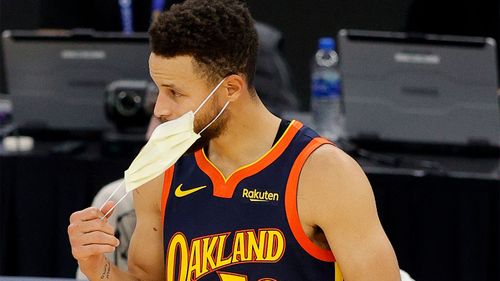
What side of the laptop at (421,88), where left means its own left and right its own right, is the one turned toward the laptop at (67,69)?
left

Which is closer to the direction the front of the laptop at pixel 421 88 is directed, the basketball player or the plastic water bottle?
the plastic water bottle

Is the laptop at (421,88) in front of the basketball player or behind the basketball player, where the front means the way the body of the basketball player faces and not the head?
behind

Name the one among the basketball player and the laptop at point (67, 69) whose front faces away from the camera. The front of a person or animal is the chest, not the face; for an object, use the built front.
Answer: the laptop

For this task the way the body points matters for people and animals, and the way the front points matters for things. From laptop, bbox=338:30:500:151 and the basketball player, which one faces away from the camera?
the laptop

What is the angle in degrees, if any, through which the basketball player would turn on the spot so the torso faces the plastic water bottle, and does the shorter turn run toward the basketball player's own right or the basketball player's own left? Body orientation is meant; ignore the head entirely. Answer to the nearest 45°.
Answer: approximately 135° to the basketball player's own right

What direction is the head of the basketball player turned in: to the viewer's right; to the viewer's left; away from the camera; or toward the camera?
to the viewer's left

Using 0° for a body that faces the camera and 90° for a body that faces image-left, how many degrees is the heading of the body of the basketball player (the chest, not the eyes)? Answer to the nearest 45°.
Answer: approximately 45°

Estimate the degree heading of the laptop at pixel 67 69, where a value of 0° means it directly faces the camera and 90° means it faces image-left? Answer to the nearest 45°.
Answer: approximately 180°

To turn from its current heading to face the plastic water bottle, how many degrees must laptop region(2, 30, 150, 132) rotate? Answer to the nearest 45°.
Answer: approximately 90° to its right

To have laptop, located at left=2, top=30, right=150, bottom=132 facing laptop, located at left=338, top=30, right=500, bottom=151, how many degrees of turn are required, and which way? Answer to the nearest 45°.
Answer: approximately 90° to its right

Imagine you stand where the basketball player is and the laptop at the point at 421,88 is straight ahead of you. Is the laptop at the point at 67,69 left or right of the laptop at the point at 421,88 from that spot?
left

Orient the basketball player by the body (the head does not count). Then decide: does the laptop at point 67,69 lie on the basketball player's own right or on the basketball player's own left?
on the basketball player's own right

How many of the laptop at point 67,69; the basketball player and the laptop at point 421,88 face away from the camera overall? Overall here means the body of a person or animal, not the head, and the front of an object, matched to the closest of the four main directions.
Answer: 2

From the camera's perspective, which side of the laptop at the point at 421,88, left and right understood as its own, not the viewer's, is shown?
back
